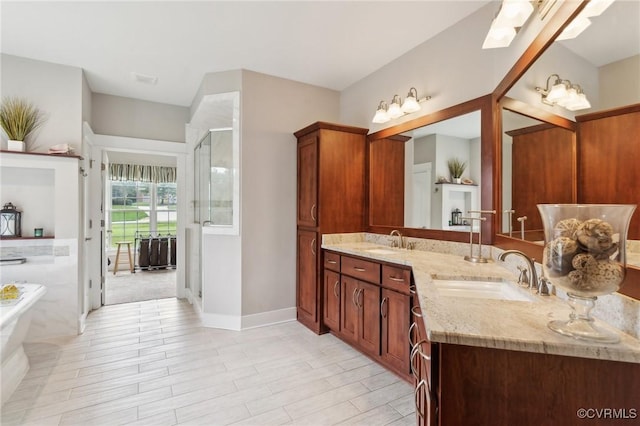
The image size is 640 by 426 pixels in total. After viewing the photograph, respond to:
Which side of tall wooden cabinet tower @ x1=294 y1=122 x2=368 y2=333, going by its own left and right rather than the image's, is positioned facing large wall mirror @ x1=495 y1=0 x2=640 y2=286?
left

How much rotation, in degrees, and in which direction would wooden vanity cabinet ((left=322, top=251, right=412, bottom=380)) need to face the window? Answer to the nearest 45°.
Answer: approximately 90° to its right

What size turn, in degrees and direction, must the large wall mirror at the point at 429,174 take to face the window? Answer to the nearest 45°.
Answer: approximately 45° to its right

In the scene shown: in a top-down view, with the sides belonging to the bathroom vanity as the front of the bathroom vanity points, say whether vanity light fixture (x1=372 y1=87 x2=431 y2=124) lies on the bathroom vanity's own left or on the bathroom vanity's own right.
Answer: on the bathroom vanity's own right

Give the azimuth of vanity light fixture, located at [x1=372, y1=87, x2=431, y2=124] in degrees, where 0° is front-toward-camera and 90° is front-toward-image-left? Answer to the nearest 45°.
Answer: approximately 45°

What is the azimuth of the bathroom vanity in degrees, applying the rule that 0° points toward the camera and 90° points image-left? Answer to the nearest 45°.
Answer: approximately 45°
